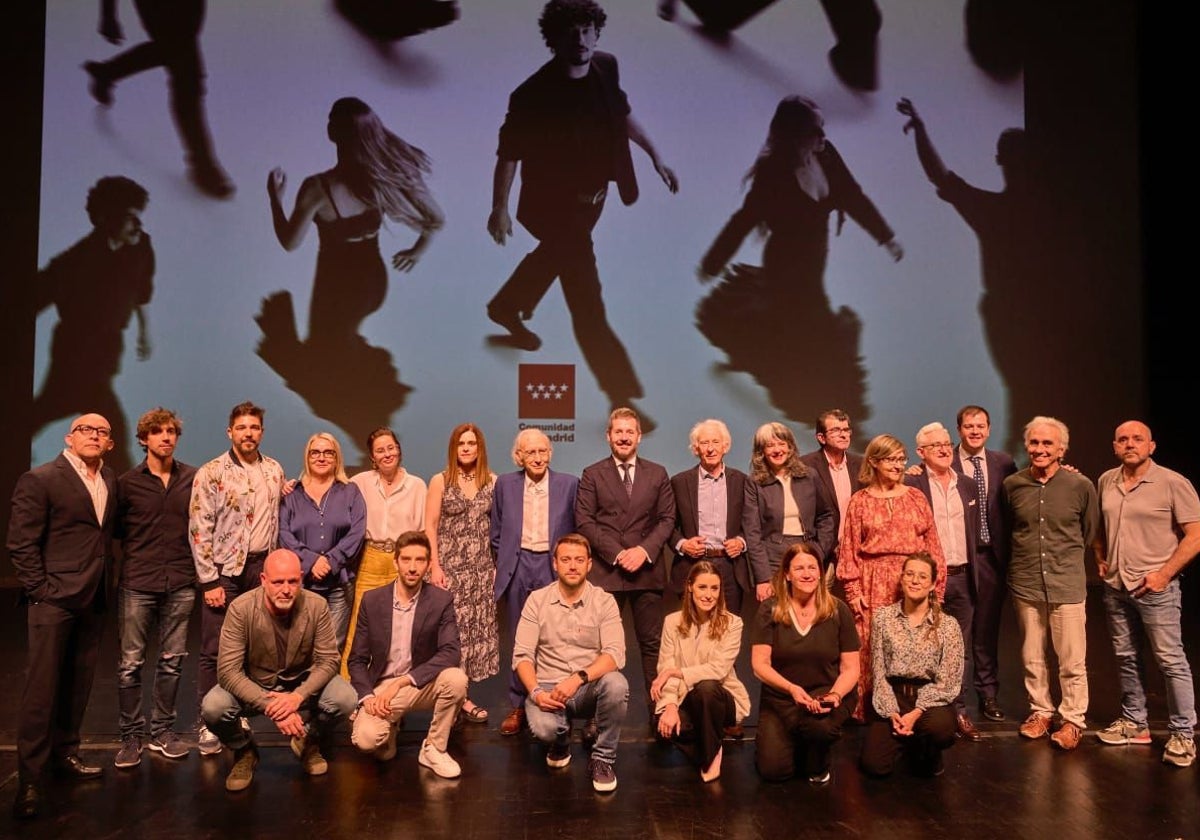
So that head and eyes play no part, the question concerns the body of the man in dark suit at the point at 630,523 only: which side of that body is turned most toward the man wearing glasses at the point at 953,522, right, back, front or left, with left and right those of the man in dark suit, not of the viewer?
left

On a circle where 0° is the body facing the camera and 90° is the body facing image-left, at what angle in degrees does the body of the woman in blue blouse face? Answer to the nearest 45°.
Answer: approximately 0°

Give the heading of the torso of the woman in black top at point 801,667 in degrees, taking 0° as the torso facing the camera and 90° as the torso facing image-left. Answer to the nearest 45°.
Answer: approximately 0°

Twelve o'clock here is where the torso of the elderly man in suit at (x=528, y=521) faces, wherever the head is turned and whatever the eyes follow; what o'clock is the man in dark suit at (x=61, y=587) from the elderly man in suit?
The man in dark suit is roughly at 2 o'clock from the elderly man in suit.

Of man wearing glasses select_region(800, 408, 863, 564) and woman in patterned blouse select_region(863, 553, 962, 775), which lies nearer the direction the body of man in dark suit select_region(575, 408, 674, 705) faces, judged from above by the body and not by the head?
the woman in patterned blouse

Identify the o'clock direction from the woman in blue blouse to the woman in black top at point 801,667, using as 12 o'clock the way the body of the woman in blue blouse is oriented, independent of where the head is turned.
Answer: The woman in black top is roughly at 10 o'clock from the woman in blue blouse.
